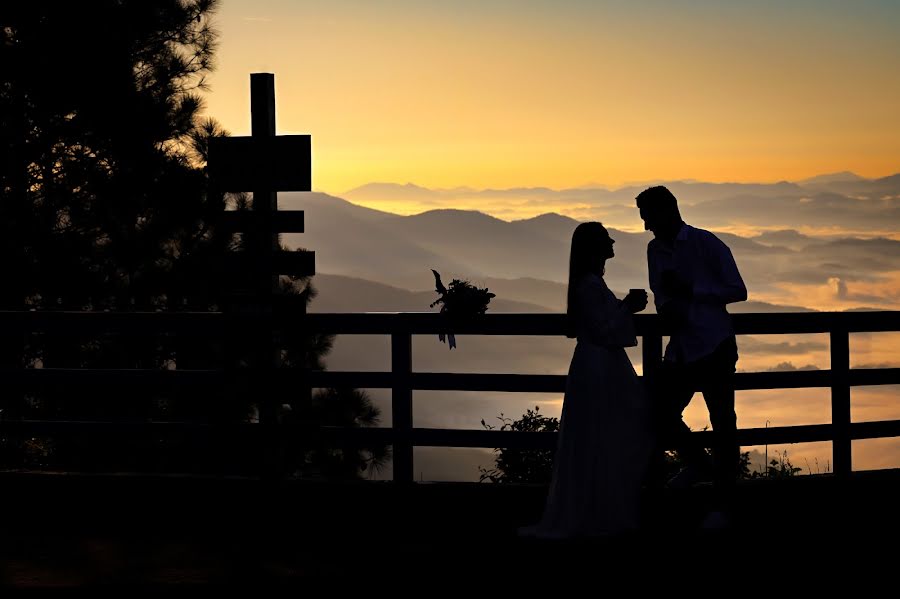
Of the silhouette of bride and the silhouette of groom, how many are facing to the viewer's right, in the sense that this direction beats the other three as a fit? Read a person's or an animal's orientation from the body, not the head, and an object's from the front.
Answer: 1

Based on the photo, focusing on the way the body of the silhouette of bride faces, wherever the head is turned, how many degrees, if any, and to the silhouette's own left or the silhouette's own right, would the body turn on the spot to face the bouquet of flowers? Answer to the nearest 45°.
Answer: approximately 135° to the silhouette's own left

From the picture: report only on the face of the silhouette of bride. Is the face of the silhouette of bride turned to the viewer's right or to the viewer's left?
to the viewer's right

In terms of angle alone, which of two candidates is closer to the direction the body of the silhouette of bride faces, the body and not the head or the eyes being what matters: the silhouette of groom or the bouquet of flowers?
the silhouette of groom

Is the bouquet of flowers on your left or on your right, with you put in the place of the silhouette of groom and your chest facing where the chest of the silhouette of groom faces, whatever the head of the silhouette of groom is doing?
on your right

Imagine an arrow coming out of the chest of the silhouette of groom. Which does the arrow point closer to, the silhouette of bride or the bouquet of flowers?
the silhouette of bride

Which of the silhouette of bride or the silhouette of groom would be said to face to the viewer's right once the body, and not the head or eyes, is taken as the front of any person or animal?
the silhouette of bride

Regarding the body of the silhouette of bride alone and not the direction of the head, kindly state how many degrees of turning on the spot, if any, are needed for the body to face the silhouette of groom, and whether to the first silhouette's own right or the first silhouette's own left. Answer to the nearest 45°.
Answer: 0° — they already face them

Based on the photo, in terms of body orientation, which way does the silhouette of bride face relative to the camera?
to the viewer's right

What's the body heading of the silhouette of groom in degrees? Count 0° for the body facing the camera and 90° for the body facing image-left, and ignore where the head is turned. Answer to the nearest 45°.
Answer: approximately 45°

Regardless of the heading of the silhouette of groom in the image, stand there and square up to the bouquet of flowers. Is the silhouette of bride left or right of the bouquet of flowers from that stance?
left
